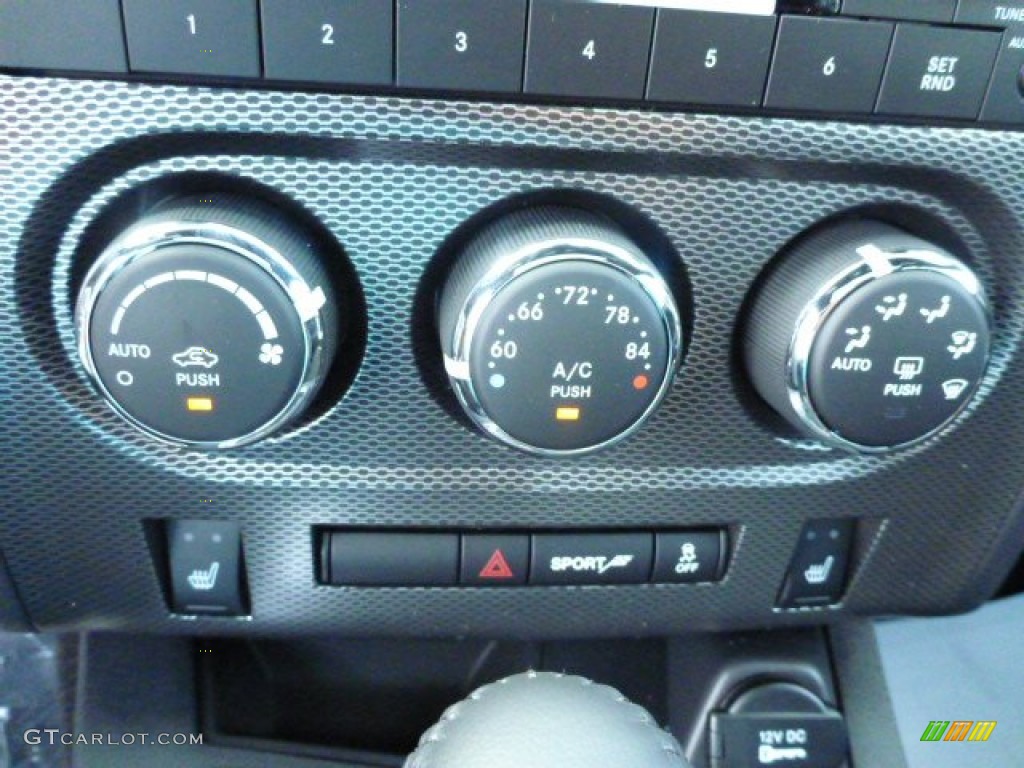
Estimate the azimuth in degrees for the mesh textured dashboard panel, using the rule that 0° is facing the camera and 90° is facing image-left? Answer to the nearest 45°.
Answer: approximately 0°
